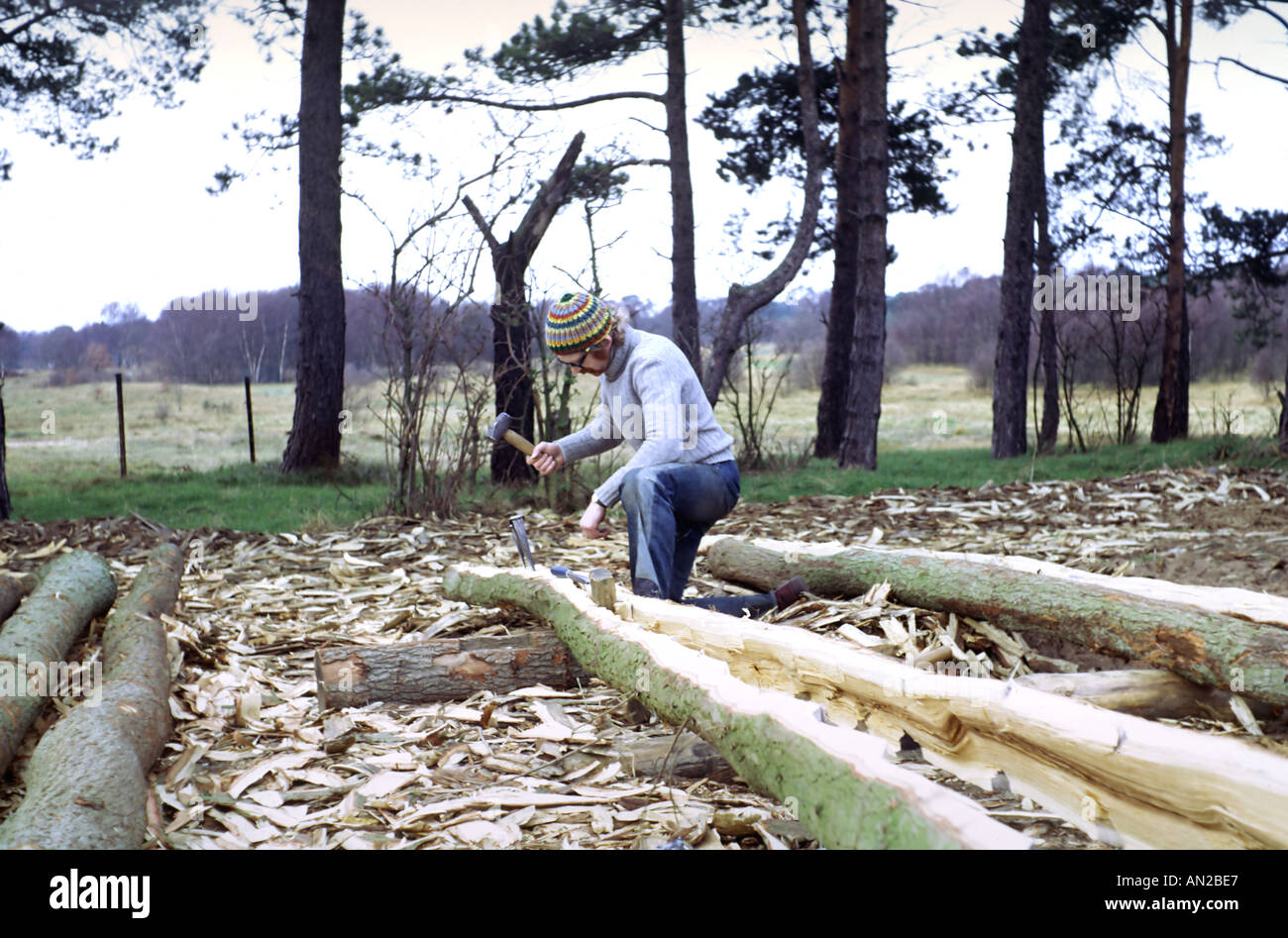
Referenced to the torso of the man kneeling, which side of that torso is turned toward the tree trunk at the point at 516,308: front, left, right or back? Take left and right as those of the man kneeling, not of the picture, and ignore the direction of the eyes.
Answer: right

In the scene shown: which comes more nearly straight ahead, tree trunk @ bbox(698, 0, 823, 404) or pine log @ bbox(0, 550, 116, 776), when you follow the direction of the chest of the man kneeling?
the pine log

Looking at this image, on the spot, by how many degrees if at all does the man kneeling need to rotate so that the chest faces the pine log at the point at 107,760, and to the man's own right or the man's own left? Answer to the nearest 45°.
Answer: approximately 45° to the man's own left

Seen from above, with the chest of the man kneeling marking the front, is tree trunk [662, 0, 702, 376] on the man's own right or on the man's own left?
on the man's own right

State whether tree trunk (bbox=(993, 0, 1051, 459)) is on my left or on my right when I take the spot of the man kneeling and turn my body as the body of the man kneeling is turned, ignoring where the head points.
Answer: on my right

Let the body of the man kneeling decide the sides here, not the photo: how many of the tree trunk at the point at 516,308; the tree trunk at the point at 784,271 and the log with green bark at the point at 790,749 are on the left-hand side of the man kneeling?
1

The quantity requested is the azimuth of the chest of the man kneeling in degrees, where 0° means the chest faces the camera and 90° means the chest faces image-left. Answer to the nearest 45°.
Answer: approximately 90°

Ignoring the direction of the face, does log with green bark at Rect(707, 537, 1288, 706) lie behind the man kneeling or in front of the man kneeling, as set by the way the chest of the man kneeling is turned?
behind

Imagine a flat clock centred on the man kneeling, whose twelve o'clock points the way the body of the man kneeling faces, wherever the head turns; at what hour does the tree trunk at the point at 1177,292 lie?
The tree trunk is roughly at 4 o'clock from the man kneeling.

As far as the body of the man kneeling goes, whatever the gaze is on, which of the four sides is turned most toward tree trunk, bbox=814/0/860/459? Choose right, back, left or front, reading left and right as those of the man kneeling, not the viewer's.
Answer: right

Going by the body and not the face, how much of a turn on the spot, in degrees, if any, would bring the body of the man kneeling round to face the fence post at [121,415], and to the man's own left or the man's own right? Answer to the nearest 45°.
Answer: approximately 45° to the man's own right
